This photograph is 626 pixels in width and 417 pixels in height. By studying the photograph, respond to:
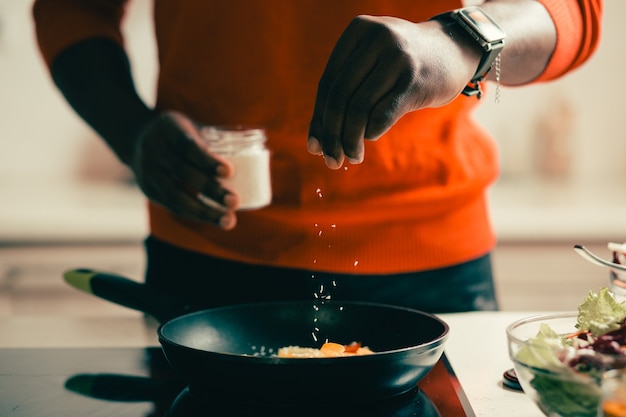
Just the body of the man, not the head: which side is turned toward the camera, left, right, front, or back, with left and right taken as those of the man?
front

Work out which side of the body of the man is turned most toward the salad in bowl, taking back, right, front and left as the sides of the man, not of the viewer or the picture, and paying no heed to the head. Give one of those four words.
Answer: front

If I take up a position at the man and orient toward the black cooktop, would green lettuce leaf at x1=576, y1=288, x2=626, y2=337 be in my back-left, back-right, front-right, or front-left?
front-left
